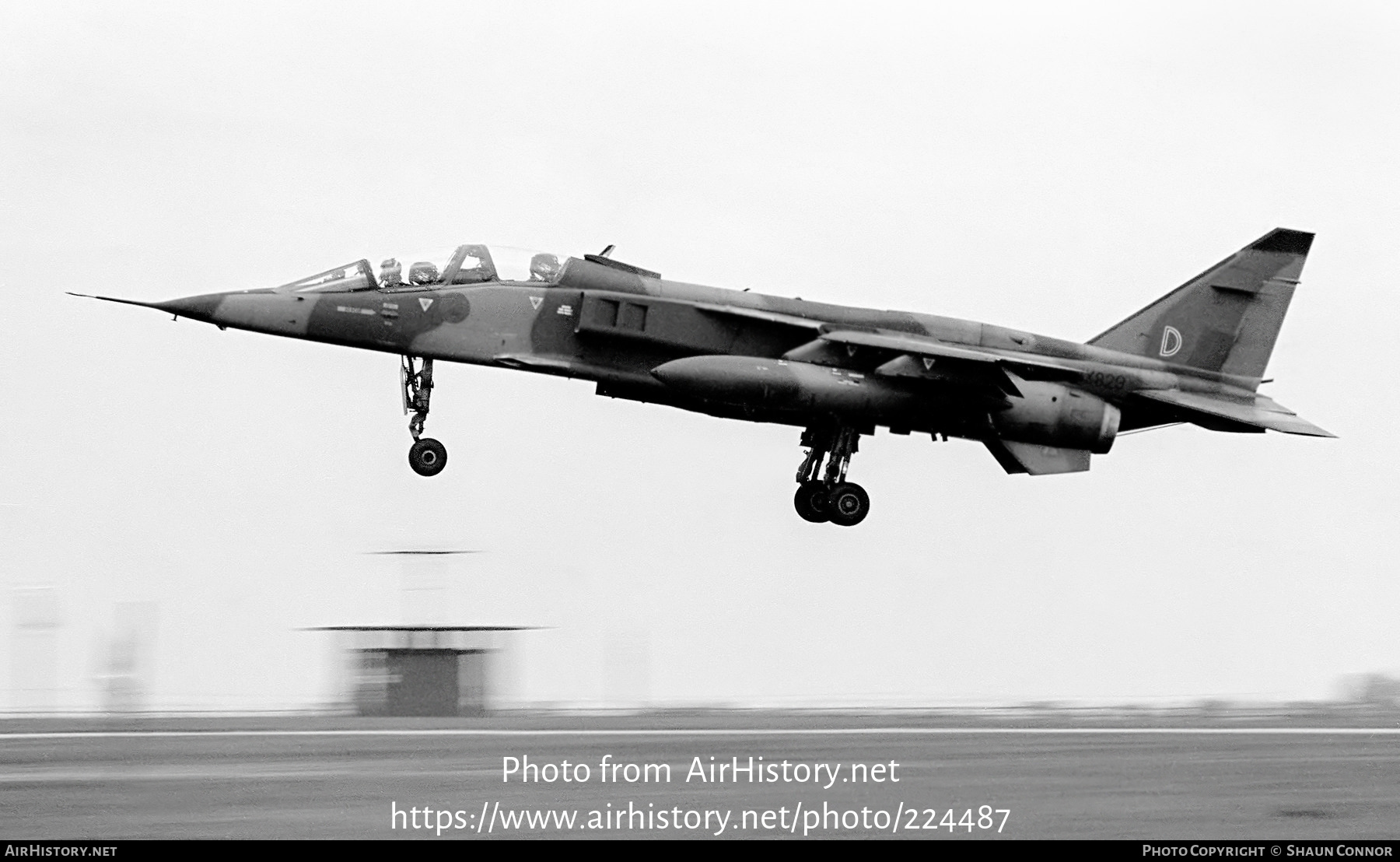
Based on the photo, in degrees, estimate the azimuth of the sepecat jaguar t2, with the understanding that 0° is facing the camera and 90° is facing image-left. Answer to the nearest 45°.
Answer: approximately 90°
